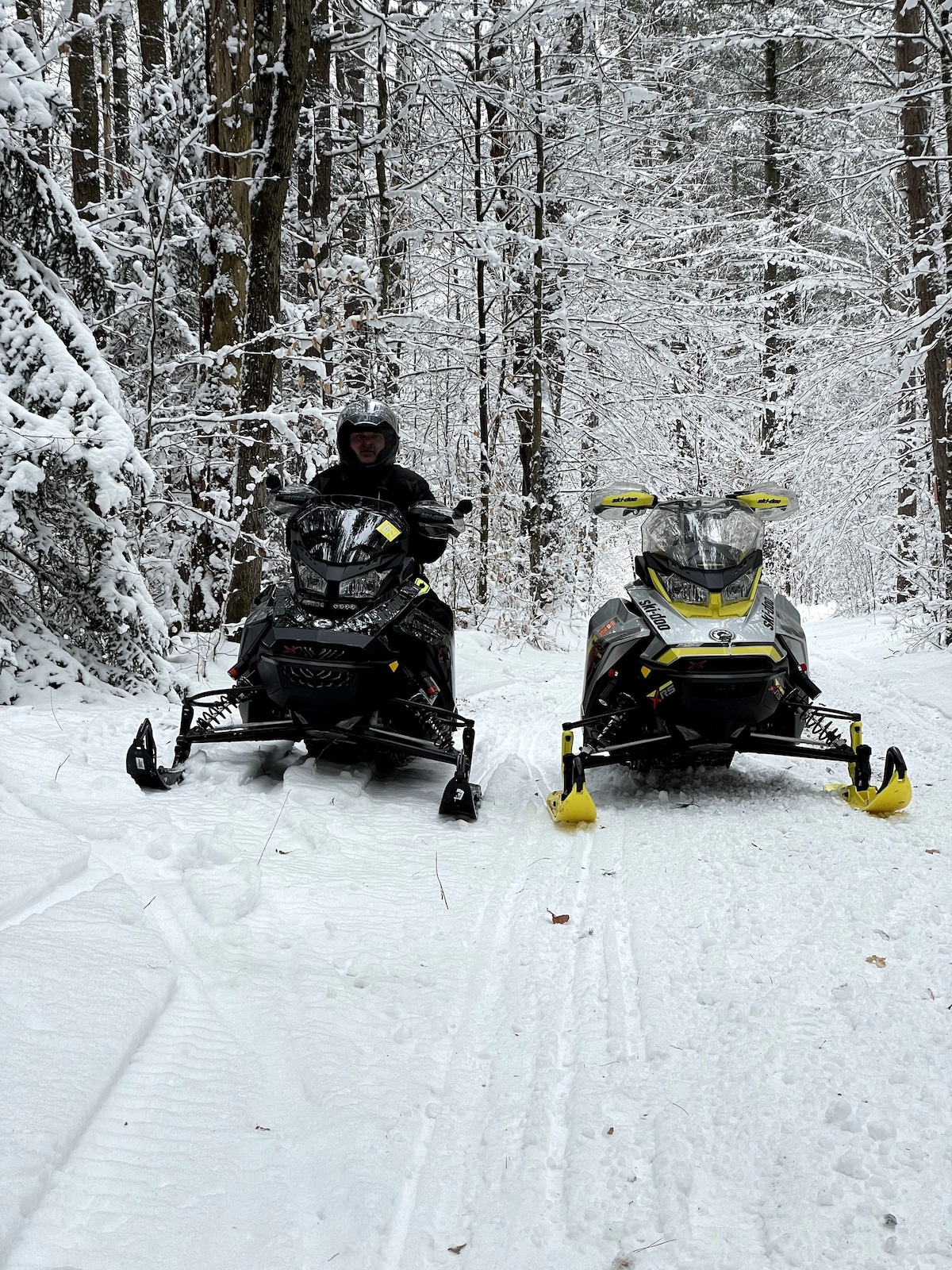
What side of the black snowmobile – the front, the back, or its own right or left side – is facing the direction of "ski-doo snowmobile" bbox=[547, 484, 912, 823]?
left

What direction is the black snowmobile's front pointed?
toward the camera

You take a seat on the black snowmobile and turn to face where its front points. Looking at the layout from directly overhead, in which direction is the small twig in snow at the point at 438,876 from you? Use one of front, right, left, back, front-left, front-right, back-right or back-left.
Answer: front

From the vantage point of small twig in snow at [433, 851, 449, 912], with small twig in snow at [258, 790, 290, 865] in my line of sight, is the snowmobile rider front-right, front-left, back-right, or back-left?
front-right

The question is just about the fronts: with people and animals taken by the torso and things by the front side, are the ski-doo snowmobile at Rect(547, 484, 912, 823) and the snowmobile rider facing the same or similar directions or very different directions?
same or similar directions

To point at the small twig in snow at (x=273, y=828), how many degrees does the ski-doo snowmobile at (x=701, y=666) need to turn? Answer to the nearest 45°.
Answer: approximately 45° to its right

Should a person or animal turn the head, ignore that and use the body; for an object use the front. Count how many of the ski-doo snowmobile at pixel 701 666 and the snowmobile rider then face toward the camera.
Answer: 2

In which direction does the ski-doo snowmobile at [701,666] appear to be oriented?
toward the camera

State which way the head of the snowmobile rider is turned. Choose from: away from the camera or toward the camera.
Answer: toward the camera

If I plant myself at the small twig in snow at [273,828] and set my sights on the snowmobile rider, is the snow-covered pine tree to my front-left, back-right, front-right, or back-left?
front-left

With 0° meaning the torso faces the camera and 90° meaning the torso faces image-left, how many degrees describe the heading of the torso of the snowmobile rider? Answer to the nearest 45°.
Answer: approximately 0°

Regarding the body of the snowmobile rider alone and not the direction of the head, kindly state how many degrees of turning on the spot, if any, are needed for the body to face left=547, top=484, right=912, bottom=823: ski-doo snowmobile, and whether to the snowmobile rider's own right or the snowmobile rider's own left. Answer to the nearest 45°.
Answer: approximately 45° to the snowmobile rider's own left

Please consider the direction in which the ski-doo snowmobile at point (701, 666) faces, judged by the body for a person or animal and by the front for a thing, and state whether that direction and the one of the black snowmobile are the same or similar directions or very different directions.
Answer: same or similar directions

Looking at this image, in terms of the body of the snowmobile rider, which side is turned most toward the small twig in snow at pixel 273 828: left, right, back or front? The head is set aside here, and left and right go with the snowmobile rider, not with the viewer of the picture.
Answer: front
